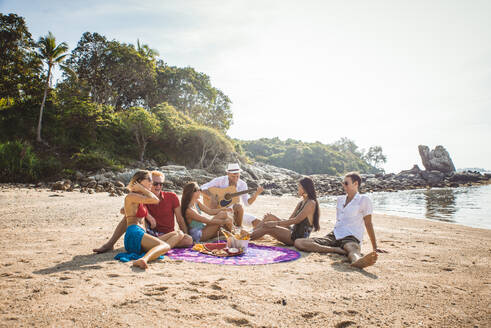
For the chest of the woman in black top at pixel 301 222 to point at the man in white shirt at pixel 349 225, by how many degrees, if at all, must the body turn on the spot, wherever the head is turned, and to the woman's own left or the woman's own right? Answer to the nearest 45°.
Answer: approximately 135° to the woman's own left

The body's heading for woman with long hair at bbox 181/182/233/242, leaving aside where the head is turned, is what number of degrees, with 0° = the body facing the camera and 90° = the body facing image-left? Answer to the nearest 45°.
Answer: approximately 270°

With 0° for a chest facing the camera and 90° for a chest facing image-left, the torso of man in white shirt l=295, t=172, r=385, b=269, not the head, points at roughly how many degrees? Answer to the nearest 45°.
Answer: approximately 45°

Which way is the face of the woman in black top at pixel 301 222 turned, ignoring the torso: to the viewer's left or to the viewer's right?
to the viewer's left

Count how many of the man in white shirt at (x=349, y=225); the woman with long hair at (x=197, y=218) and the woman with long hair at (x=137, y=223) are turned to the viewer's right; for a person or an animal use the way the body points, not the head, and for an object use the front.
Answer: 2

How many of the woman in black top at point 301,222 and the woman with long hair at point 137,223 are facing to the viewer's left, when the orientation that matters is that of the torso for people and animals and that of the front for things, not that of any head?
1

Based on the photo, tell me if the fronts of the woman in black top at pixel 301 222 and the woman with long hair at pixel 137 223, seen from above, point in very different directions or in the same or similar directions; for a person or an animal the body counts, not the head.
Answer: very different directions

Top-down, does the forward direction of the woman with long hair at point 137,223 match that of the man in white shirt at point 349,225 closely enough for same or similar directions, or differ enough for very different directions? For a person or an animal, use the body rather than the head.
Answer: very different directions

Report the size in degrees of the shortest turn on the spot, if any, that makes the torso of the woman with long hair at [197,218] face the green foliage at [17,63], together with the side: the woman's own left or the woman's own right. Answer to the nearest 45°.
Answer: approximately 135° to the woman's own left

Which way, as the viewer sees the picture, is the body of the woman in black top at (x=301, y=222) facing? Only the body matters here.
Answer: to the viewer's left

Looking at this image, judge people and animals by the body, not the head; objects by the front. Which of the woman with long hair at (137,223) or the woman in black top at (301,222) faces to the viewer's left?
the woman in black top

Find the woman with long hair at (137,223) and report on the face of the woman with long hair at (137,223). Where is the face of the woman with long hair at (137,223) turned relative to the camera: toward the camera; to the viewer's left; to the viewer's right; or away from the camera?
to the viewer's right

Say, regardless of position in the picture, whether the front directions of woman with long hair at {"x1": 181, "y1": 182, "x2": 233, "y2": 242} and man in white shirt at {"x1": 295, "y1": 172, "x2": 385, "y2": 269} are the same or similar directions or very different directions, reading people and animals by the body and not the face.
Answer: very different directions

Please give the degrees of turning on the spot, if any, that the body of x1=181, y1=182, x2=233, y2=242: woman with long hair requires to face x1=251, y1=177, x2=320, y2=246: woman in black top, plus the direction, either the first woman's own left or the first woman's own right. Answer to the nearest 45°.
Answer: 0° — they already face them
